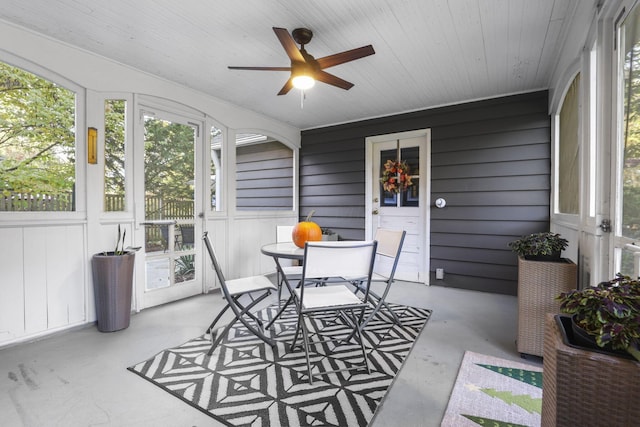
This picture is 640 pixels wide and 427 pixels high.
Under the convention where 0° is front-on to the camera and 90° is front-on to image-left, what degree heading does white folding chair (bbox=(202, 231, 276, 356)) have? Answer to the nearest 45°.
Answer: approximately 270°

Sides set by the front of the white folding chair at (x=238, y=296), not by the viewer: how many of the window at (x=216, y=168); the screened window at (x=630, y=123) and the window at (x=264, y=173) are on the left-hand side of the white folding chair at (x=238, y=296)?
2

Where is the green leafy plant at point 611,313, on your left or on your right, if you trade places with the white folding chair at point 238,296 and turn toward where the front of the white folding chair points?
on your right

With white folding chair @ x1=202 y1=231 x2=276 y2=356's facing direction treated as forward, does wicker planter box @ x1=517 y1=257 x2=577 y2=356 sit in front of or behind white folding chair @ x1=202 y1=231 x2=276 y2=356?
in front

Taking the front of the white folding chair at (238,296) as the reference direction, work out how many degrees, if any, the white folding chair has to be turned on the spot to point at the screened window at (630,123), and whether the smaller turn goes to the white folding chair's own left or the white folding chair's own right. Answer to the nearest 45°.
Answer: approximately 45° to the white folding chair's own right

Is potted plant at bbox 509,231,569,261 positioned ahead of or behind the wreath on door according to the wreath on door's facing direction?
ahead

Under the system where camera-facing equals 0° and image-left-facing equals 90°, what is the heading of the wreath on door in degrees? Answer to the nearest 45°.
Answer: approximately 0°

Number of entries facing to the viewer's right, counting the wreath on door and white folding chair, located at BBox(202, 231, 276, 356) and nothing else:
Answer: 1

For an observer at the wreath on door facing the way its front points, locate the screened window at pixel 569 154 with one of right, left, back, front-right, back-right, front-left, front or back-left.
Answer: front-left

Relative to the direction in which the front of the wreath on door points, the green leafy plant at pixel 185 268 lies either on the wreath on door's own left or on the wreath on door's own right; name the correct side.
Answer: on the wreath on door's own right

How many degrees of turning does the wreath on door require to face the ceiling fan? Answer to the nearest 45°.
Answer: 0° — it already faces it

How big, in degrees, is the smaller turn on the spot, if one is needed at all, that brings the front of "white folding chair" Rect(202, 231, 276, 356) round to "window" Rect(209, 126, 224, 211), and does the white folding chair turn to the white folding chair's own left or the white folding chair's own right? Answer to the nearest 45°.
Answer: approximately 90° to the white folding chair's own left

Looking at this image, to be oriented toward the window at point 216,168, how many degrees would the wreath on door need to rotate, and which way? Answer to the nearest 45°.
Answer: approximately 90° to its right

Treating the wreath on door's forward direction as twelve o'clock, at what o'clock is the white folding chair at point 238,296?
The white folding chair is roughly at 1 o'clock from the wreath on door.
